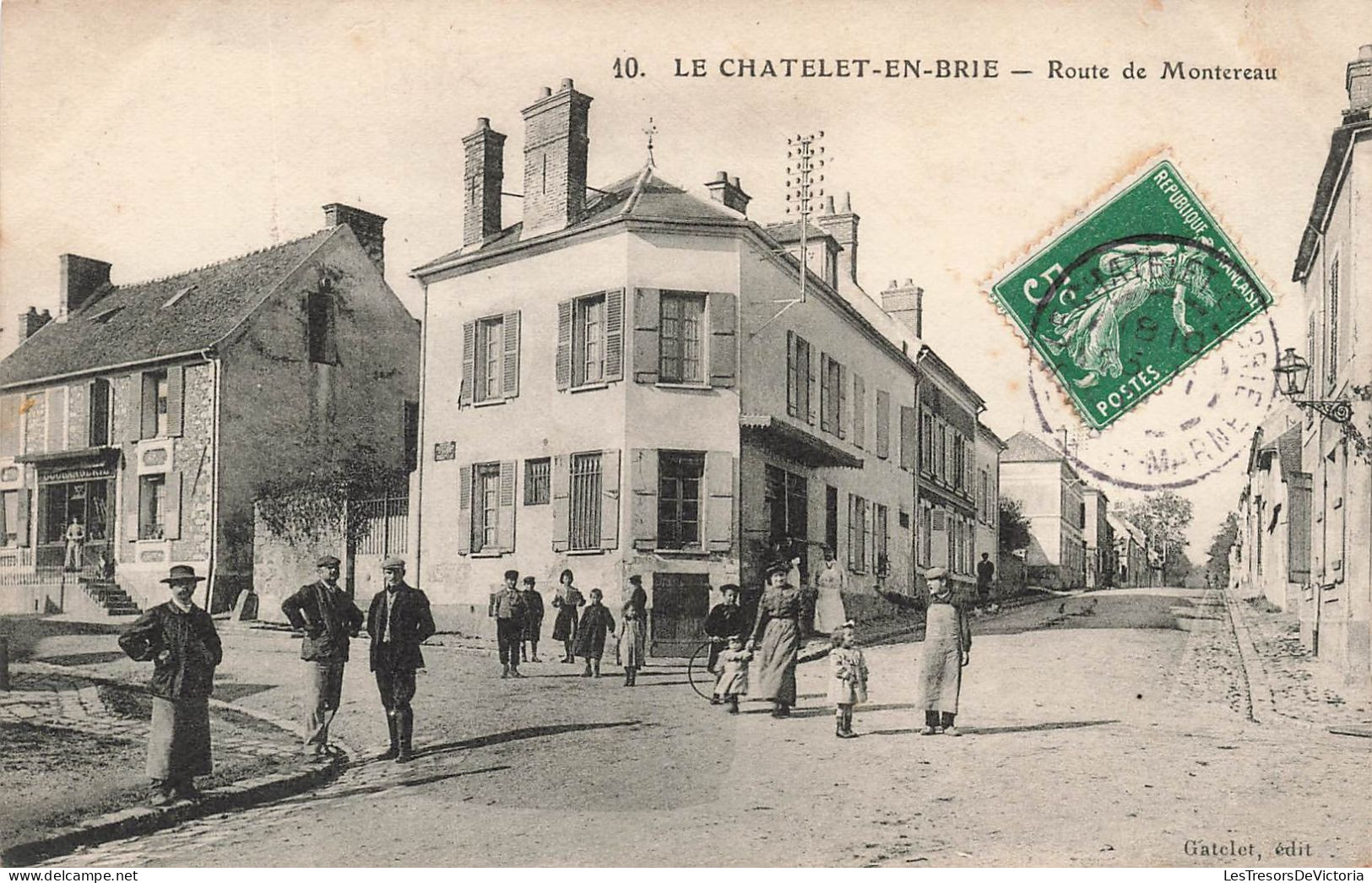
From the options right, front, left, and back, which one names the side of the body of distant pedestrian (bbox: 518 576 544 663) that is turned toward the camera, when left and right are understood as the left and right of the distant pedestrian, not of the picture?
front

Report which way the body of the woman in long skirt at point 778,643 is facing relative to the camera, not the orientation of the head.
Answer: toward the camera

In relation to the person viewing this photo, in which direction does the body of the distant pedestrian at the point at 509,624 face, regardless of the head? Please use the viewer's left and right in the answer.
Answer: facing the viewer

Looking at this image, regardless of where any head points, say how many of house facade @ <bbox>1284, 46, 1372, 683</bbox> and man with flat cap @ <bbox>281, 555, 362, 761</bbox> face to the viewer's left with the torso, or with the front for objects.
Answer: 1

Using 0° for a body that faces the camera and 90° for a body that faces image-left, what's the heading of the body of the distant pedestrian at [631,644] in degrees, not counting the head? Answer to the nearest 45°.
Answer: approximately 0°

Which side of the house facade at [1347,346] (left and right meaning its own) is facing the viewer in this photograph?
left

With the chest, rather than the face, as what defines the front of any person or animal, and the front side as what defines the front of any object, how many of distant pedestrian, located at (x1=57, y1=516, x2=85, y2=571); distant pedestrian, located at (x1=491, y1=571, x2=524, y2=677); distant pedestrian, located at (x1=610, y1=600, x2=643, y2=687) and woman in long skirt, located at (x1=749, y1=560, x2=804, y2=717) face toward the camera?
4
